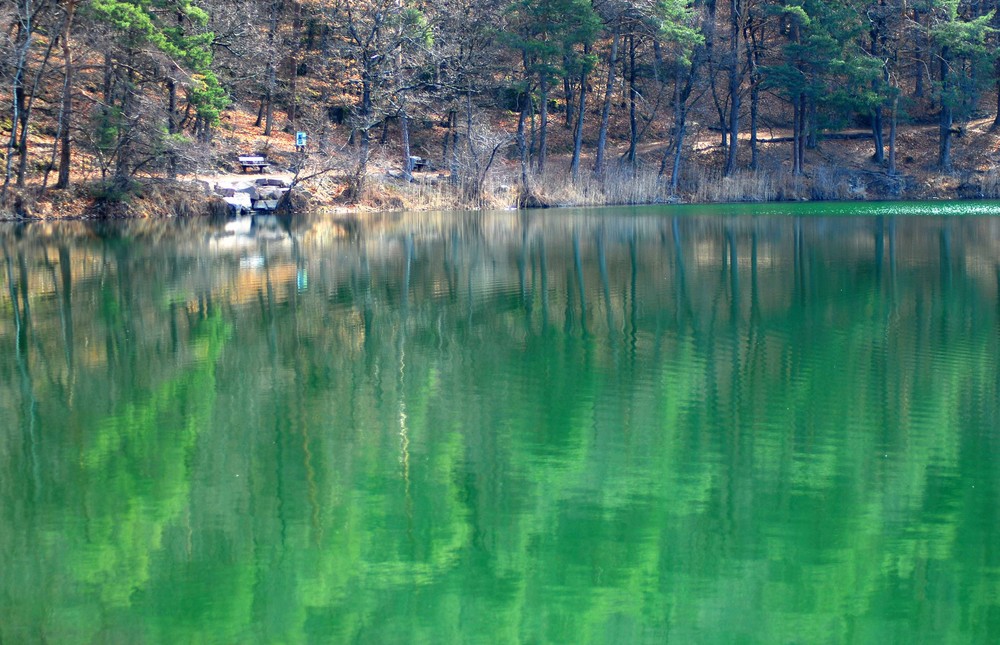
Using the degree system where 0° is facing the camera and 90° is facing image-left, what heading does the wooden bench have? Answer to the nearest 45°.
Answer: approximately 0°
